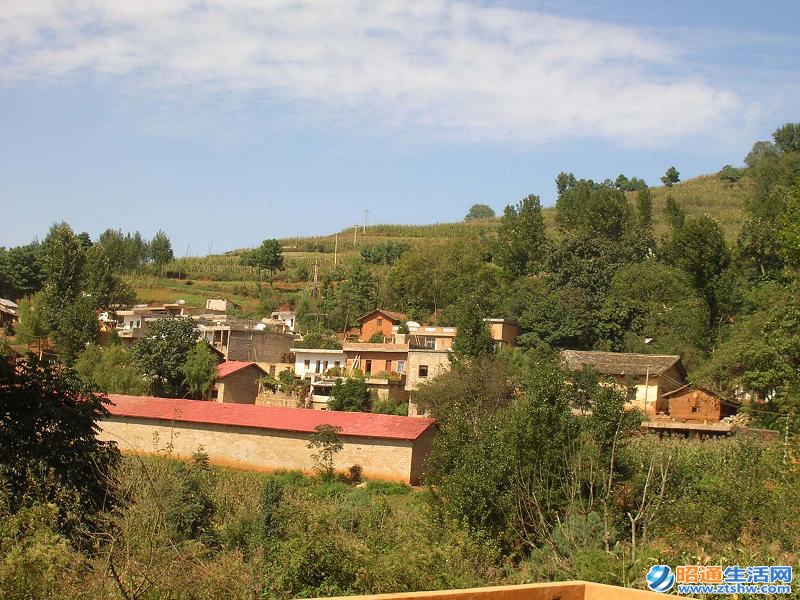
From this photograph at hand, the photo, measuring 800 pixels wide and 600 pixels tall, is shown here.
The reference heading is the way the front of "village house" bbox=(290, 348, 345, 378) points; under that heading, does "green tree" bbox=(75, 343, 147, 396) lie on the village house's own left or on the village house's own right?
on the village house's own right

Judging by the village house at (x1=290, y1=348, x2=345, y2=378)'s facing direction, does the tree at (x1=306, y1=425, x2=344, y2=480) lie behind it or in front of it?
in front

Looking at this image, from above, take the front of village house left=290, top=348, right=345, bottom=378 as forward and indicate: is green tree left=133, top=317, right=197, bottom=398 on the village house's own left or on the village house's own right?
on the village house's own right

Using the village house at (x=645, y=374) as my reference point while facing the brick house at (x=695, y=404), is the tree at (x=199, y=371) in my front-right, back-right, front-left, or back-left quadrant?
back-right

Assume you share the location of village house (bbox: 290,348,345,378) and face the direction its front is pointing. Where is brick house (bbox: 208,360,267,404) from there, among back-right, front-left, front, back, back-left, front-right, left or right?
front-right

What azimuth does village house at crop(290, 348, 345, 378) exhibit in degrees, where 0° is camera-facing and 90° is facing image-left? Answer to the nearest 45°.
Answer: approximately 0°

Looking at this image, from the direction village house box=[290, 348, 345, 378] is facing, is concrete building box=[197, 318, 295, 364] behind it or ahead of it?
behind

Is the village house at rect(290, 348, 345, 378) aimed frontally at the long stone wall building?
yes
